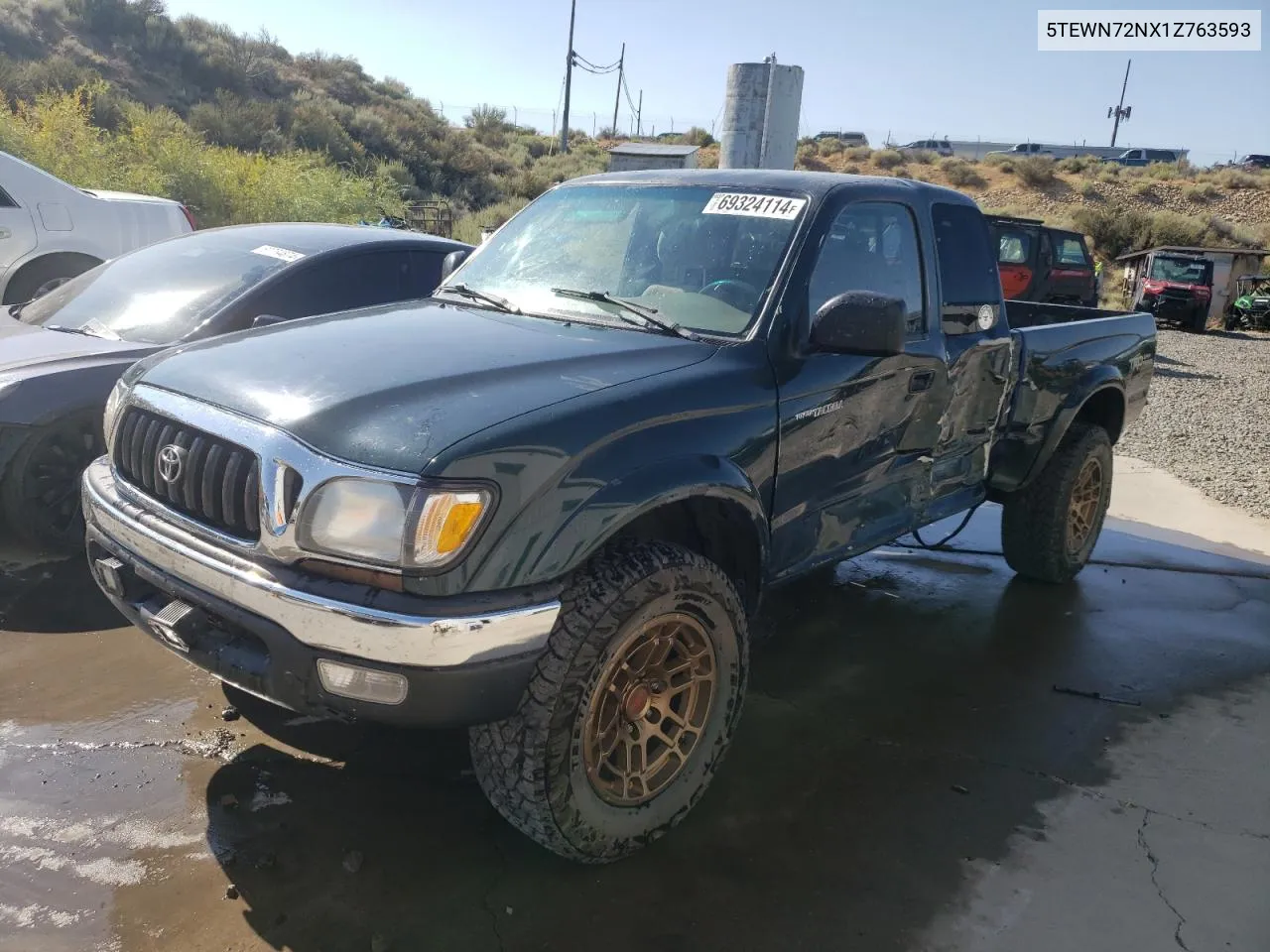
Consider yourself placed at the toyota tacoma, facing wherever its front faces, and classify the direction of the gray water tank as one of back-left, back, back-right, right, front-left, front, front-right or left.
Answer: back-right

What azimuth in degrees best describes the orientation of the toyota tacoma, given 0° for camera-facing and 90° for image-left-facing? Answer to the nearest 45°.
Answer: approximately 45°

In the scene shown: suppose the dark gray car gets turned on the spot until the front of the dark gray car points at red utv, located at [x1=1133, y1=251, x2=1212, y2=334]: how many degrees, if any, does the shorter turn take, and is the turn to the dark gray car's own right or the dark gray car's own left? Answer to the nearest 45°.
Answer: approximately 180°

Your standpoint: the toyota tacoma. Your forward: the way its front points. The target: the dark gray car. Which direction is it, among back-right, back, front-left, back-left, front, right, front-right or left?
right

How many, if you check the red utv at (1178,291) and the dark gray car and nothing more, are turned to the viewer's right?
0

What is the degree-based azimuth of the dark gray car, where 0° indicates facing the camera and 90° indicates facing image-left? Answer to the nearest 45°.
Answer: approximately 45°

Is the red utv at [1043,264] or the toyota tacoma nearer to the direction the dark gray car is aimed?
the toyota tacoma

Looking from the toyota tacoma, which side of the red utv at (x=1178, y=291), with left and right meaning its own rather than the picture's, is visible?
front
